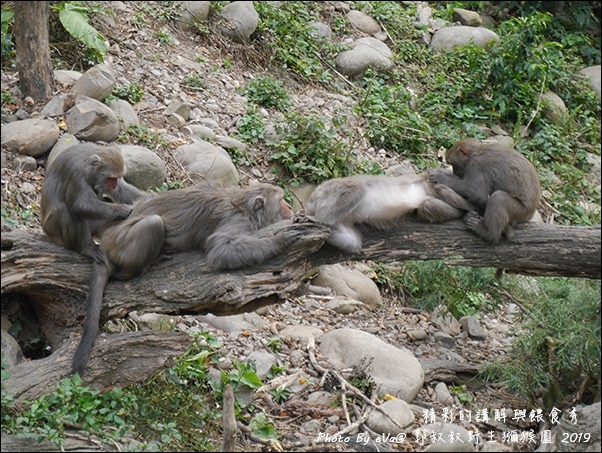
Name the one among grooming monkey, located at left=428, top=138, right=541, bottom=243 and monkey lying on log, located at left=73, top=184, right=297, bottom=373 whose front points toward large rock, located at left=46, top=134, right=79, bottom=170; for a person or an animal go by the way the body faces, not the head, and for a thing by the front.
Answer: the grooming monkey

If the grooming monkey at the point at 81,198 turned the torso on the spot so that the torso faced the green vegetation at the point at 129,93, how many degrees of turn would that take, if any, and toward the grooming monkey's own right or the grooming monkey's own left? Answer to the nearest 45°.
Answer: approximately 90° to the grooming monkey's own left

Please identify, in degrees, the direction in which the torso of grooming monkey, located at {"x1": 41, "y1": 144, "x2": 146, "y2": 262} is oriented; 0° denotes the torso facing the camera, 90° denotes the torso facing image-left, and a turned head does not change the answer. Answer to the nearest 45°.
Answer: approximately 270°

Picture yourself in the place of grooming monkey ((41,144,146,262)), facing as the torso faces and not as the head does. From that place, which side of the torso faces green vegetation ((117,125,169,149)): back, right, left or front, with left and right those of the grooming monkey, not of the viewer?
left

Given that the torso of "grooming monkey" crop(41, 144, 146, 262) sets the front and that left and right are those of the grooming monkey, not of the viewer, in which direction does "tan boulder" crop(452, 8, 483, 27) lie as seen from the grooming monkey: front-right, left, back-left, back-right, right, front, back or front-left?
front-left

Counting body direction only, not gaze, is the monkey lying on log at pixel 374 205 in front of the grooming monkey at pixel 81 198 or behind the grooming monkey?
in front

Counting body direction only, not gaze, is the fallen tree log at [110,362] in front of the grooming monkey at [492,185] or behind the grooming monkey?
in front

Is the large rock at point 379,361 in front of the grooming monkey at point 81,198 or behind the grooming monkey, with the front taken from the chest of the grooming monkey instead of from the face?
in front

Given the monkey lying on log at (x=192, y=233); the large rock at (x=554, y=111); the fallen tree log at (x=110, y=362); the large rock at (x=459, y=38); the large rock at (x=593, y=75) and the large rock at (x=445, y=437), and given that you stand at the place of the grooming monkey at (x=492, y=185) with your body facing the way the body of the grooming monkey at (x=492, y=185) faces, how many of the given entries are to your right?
3

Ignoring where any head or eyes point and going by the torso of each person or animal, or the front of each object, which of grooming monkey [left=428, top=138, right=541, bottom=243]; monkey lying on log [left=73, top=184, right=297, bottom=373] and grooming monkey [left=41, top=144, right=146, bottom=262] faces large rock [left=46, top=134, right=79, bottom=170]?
grooming monkey [left=428, top=138, right=541, bottom=243]

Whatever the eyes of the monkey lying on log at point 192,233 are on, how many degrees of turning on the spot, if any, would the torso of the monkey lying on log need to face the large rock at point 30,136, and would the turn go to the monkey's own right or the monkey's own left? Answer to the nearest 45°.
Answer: approximately 135° to the monkey's own left

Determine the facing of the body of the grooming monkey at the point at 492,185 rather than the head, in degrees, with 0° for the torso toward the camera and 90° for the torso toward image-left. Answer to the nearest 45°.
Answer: approximately 90°

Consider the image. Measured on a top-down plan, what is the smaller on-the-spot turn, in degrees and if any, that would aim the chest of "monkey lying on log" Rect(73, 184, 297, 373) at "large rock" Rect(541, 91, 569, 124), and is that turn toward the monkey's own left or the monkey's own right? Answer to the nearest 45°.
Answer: approximately 45° to the monkey's own left

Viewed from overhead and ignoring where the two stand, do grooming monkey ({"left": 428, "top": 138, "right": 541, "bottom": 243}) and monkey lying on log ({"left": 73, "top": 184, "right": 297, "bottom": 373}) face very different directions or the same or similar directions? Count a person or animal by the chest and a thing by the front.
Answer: very different directions

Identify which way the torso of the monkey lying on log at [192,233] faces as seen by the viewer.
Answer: to the viewer's right

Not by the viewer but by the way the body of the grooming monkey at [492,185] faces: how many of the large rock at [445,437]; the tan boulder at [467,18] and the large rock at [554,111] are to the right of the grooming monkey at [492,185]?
2
